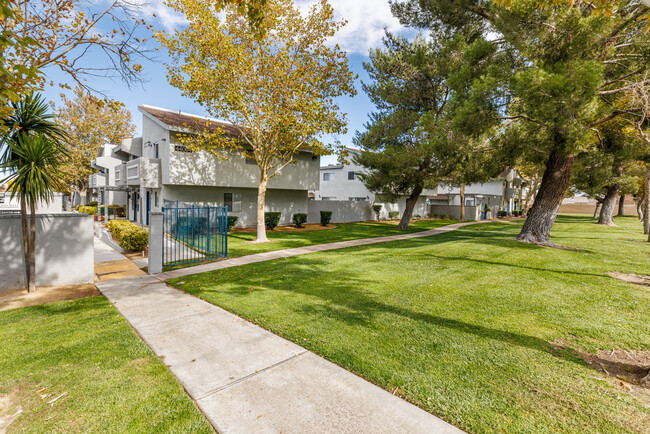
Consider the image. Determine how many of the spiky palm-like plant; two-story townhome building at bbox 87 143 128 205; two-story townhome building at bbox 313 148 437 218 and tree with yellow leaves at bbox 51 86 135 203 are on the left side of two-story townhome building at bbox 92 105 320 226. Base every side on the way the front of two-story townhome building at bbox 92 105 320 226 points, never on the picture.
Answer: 1

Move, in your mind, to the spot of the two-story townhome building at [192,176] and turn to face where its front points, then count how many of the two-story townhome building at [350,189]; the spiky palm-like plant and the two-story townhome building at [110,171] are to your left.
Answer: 1

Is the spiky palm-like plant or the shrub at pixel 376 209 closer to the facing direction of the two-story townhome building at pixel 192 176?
the spiky palm-like plant

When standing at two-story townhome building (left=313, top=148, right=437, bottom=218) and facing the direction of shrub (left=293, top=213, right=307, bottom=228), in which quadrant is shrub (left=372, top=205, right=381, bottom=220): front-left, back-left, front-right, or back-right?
front-left
